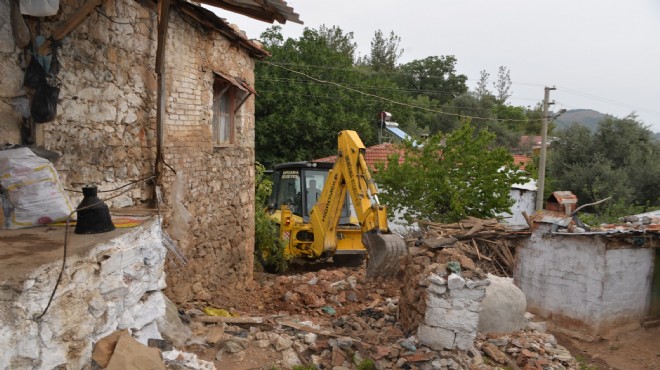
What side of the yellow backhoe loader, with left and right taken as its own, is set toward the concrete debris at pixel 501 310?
back

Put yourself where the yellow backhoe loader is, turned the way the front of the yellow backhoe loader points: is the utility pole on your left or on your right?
on your right

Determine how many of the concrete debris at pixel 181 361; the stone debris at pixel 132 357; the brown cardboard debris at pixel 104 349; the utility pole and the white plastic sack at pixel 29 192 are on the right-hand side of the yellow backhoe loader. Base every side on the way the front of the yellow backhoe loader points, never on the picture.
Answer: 1

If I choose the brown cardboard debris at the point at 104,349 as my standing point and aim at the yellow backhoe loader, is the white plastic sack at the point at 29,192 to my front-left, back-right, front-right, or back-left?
front-left

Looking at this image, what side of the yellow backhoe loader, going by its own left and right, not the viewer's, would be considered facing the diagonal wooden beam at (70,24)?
back

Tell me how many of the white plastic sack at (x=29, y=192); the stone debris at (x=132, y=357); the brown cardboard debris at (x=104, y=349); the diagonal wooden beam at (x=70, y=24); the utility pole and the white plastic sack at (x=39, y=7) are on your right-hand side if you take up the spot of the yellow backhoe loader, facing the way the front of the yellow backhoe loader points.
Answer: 1

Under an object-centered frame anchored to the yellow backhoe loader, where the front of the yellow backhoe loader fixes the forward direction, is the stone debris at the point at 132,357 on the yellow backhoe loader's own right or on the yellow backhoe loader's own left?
on the yellow backhoe loader's own left

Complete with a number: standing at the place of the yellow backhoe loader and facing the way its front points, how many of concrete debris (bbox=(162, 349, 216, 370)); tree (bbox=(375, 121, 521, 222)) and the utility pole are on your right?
2

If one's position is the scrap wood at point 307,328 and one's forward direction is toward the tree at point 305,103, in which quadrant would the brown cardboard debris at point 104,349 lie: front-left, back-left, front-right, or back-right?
back-left

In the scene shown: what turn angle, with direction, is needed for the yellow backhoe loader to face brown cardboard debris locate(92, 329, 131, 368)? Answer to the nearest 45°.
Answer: approximately 135° to its left

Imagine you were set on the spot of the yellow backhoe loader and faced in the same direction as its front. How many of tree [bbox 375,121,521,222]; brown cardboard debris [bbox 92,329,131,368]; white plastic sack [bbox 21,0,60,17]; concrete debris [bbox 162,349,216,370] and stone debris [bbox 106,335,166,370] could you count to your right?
1

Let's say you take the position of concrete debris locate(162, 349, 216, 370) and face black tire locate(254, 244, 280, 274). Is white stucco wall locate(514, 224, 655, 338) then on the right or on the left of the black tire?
right

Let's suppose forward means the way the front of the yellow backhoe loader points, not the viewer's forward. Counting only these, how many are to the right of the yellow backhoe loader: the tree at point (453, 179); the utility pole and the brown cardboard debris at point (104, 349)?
2

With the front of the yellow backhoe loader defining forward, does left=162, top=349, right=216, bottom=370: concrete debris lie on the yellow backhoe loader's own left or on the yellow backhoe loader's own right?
on the yellow backhoe loader's own left

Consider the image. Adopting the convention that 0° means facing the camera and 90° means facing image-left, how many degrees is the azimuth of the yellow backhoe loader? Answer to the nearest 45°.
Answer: approximately 135°

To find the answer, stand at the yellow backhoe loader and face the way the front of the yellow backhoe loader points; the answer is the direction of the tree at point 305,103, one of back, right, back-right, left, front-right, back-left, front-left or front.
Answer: front-right
